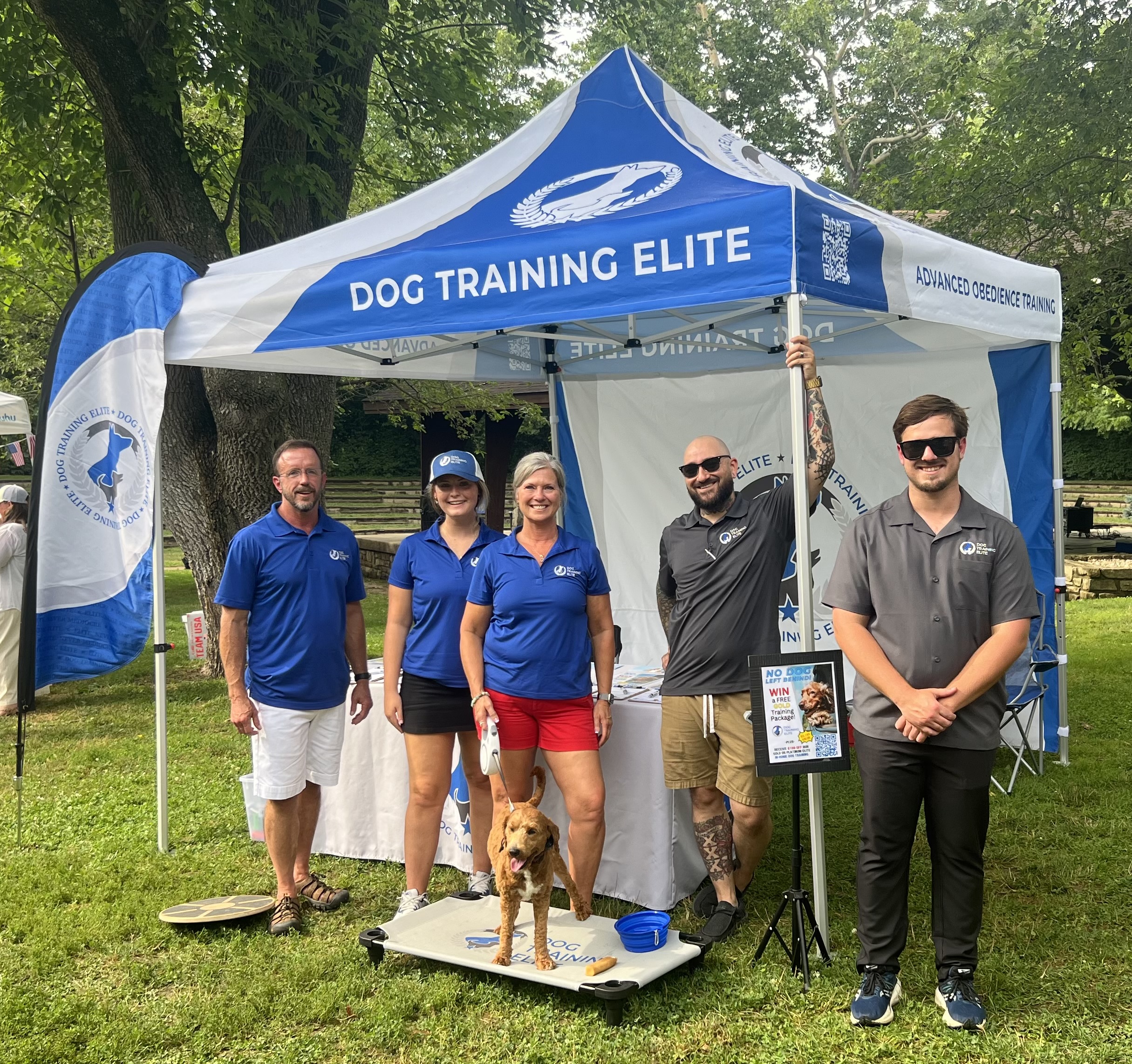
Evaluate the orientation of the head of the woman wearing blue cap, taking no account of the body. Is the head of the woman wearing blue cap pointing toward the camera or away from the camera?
toward the camera

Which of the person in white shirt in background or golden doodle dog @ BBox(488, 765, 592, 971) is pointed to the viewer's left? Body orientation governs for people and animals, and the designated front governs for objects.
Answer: the person in white shirt in background

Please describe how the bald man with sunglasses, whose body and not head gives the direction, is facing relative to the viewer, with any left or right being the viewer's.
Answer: facing the viewer

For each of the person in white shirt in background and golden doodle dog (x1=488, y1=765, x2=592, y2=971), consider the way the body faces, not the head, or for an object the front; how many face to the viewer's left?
1

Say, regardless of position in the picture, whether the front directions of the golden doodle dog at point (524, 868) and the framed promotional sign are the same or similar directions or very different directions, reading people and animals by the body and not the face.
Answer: same or similar directions

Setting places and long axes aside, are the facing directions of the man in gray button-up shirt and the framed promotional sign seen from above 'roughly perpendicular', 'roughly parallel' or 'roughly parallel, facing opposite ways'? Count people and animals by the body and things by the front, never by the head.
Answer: roughly parallel

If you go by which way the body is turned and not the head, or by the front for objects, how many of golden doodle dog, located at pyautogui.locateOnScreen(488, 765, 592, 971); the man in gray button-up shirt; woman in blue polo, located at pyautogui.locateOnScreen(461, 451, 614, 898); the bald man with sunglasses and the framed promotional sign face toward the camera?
5

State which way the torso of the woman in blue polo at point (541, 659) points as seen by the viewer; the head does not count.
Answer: toward the camera

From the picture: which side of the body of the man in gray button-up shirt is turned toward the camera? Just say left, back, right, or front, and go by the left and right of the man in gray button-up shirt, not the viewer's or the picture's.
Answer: front

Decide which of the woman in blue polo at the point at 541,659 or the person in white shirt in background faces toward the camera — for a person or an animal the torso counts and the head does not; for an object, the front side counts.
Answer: the woman in blue polo

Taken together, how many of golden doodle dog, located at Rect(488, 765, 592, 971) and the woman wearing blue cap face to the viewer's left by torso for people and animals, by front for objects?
0

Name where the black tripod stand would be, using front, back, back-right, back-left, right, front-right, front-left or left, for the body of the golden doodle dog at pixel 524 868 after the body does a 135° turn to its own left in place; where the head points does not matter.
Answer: front-right

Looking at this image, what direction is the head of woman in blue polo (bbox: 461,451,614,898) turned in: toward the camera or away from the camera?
toward the camera
